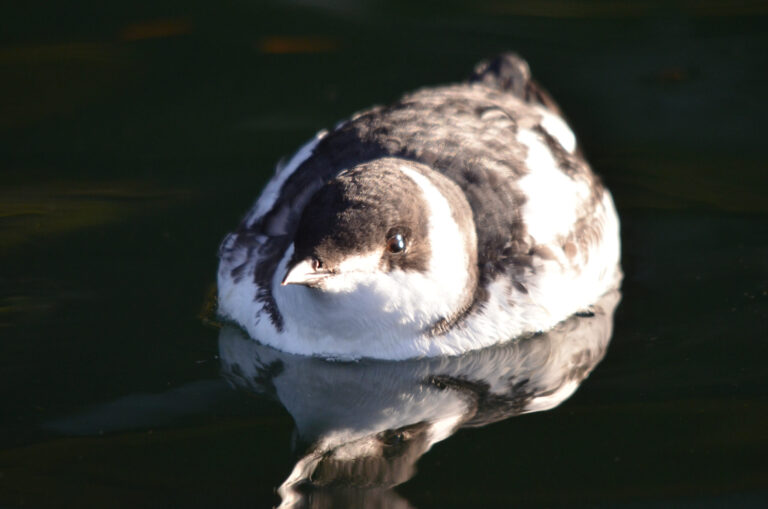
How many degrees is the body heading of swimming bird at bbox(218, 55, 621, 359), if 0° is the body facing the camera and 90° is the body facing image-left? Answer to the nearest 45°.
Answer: approximately 45°
